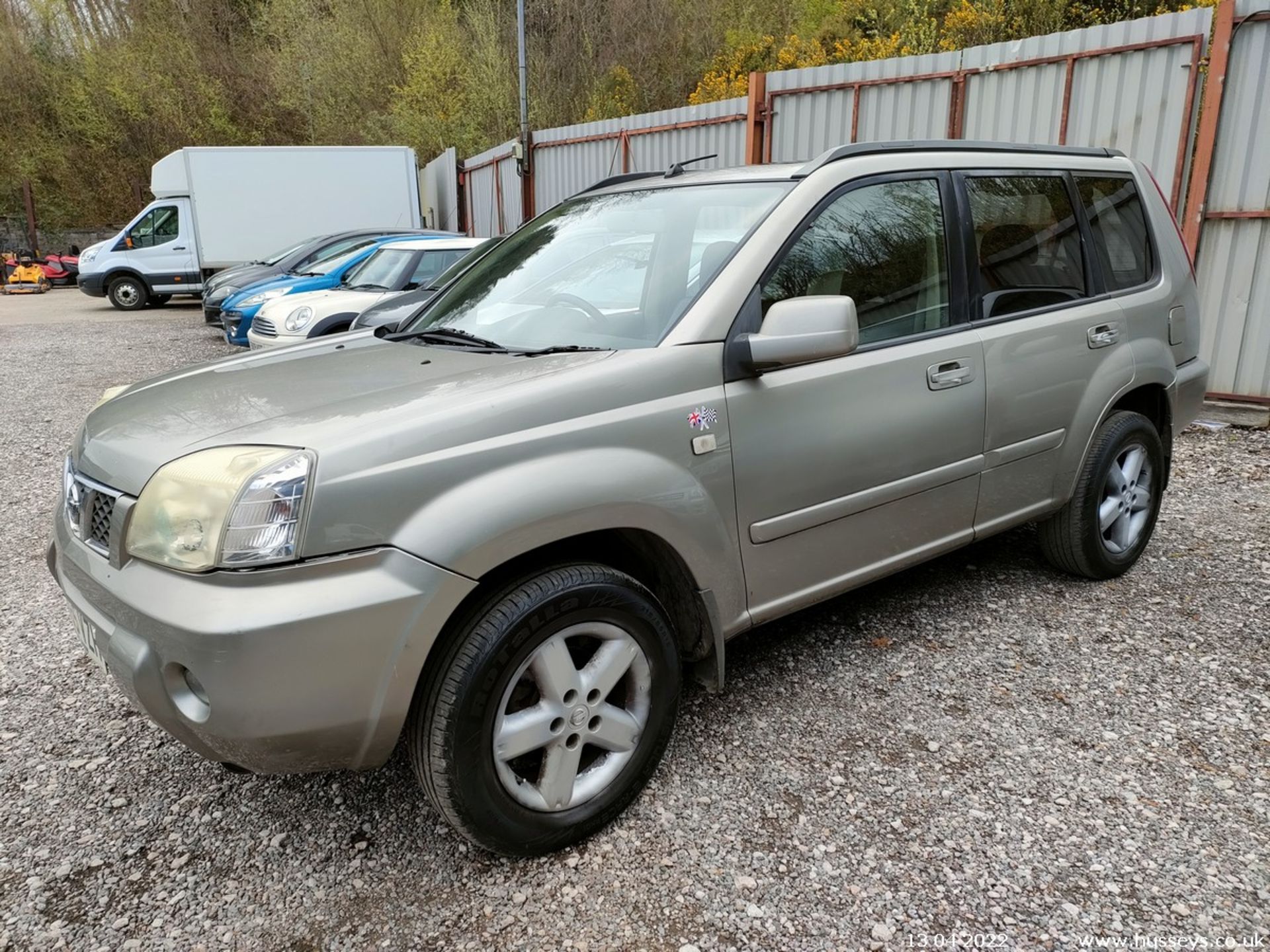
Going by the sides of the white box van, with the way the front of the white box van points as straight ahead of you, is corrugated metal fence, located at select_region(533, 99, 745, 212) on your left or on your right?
on your left

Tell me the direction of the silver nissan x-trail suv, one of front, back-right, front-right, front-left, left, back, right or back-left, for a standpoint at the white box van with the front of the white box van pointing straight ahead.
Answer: left

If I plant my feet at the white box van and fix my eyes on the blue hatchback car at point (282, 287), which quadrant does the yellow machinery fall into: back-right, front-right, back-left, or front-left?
back-right

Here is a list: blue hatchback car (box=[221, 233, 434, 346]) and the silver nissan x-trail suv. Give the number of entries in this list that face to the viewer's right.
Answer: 0

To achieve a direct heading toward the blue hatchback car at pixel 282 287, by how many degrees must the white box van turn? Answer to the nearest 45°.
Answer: approximately 90° to its left

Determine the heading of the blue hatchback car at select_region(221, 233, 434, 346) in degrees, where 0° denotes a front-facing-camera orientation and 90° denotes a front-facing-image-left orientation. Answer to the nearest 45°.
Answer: approximately 45°

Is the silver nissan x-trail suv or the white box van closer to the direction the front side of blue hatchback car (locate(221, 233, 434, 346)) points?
the silver nissan x-trail suv

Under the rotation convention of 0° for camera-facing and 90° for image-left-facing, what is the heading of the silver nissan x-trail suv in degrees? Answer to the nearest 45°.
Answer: approximately 45°

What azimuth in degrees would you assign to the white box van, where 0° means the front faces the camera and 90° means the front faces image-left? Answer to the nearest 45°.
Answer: approximately 90°
